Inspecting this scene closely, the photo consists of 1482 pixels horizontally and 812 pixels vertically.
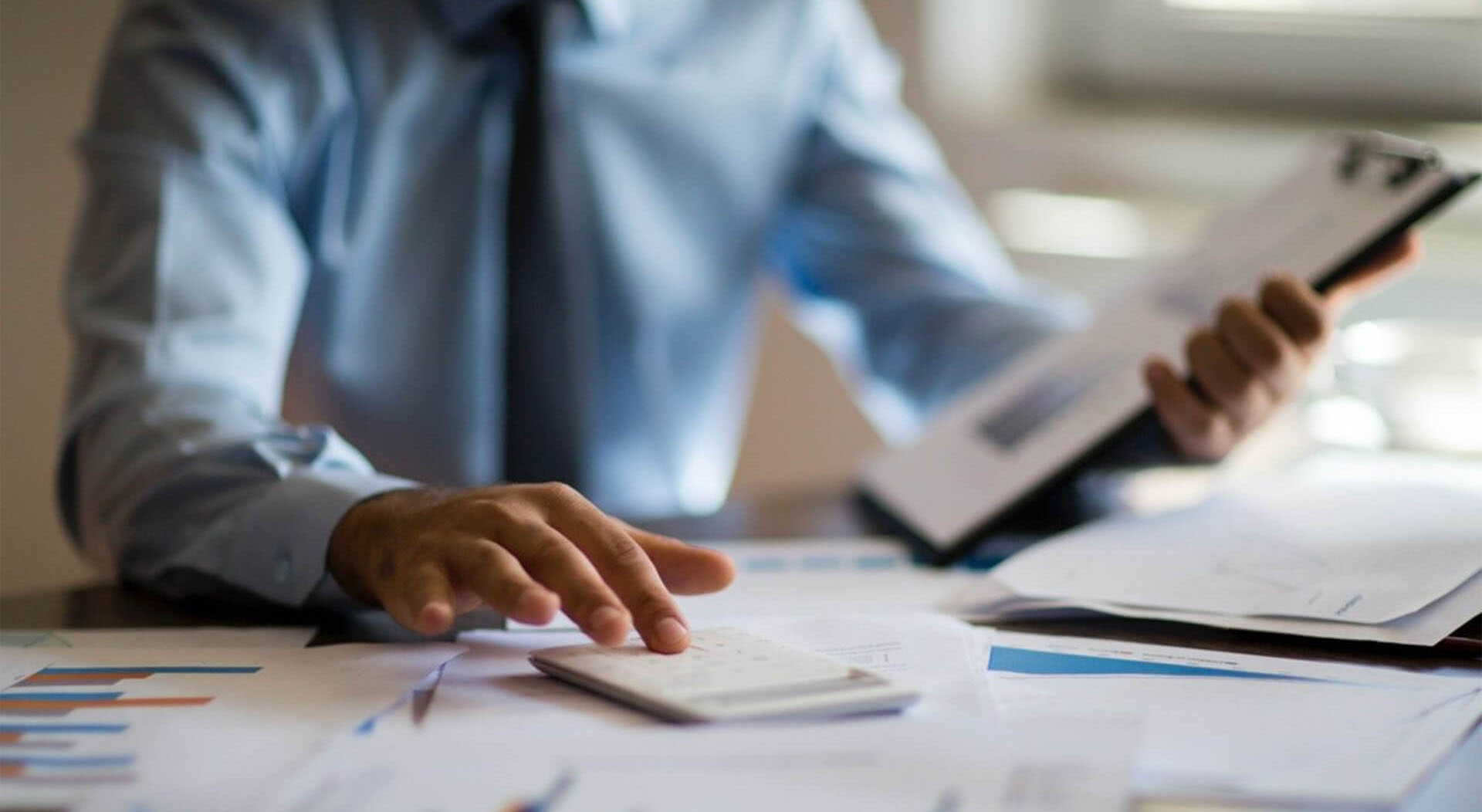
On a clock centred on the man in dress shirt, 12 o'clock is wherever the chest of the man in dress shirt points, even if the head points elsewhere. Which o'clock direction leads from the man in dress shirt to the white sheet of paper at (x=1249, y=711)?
The white sheet of paper is roughly at 11 o'clock from the man in dress shirt.

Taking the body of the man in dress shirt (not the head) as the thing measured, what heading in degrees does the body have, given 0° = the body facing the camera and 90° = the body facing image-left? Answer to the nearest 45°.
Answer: approximately 0°

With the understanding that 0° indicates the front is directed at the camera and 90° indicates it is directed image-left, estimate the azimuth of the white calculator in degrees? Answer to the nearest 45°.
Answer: approximately 135°

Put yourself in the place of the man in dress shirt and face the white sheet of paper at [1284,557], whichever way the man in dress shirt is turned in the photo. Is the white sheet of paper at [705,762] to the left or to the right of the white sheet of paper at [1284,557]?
right

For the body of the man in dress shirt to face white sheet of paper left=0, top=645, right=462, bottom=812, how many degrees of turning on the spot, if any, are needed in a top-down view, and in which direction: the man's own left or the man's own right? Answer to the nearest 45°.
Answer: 0° — they already face it

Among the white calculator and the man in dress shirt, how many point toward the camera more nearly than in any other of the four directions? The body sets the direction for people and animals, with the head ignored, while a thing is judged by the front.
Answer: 1
